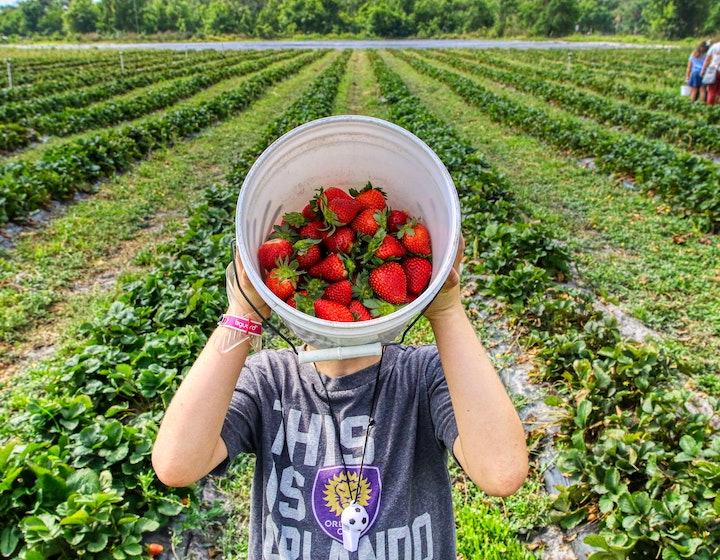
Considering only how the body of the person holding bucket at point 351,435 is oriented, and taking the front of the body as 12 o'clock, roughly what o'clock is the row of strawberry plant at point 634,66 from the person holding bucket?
The row of strawberry plant is roughly at 7 o'clock from the person holding bucket.

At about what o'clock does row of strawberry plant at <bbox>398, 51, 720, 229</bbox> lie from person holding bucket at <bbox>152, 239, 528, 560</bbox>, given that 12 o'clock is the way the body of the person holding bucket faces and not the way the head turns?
The row of strawberry plant is roughly at 7 o'clock from the person holding bucket.

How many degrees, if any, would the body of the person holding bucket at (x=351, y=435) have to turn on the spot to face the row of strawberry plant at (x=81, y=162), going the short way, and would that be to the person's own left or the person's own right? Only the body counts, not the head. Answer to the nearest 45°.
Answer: approximately 135° to the person's own right

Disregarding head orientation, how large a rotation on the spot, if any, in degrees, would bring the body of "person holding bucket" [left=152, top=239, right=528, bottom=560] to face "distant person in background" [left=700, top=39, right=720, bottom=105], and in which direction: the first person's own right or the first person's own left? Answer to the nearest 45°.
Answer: approximately 135° to the first person's own left

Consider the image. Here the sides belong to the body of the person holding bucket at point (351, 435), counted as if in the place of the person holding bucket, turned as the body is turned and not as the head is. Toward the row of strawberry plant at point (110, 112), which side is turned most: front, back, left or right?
back

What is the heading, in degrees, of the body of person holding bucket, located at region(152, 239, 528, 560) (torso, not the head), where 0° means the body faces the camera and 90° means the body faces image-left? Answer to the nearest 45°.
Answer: approximately 0°

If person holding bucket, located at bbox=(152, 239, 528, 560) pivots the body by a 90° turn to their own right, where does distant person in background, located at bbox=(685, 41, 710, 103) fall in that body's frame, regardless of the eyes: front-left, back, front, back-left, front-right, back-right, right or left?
back-right

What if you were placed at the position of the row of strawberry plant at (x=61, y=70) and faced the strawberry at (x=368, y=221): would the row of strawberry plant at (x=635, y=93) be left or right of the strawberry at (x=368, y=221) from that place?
left
